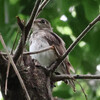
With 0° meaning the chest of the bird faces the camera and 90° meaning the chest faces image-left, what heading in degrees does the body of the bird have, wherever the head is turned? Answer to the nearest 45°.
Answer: approximately 45°
